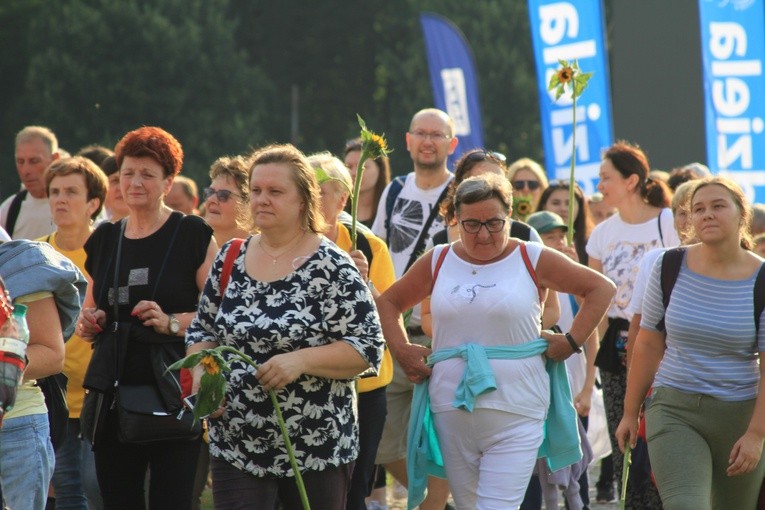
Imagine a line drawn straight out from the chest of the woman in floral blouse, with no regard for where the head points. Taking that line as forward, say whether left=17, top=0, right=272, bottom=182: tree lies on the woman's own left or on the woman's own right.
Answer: on the woman's own right

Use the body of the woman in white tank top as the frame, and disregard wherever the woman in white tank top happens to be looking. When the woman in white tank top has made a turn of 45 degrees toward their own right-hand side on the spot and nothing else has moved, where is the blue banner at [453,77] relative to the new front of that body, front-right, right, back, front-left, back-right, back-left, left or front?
back-right

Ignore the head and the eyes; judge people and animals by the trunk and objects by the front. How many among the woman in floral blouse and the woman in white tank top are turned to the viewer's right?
0

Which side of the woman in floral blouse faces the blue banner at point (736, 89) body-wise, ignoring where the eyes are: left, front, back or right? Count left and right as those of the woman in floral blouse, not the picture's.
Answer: back

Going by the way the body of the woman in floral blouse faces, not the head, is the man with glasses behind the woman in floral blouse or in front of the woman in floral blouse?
behind

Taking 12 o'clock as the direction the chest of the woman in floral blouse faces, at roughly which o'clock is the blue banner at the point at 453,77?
The blue banner is roughly at 5 o'clock from the woman in floral blouse.

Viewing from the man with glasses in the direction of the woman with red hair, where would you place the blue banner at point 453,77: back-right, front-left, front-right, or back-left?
back-right

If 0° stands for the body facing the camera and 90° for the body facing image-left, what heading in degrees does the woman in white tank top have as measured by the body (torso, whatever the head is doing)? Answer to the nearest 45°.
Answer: approximately 0°

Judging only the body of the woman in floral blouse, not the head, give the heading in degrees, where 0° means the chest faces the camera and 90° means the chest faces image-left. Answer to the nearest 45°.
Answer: approximately 45°

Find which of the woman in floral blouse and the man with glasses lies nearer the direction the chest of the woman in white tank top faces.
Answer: the woman in floral blouse
